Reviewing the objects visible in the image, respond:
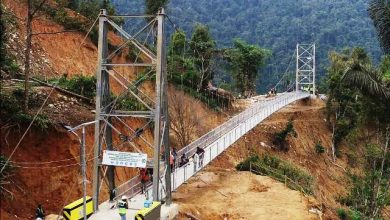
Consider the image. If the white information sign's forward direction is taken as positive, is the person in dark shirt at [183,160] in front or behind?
behind

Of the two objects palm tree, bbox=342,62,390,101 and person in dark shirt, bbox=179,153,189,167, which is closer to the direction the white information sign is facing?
the palm tree

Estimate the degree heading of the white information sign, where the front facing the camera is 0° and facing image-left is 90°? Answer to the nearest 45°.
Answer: approximately 0°

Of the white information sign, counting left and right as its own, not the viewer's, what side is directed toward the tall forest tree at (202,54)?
back

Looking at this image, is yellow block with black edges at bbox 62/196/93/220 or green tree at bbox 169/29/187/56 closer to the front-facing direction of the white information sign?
the yellow block with black edges

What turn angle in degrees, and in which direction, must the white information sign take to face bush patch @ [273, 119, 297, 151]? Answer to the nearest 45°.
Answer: approximately 135° to its left

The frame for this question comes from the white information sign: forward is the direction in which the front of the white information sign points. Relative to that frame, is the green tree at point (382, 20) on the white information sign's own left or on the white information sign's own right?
on the white information sign's own left

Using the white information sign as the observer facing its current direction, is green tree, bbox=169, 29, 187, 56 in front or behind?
behind

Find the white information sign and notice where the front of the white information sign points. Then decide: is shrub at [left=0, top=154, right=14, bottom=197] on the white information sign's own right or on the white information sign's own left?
on the white information sign's own right
